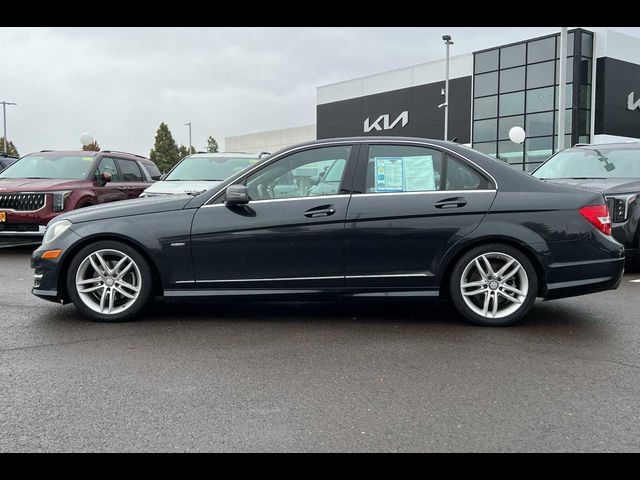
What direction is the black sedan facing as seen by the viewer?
to the viewer's left

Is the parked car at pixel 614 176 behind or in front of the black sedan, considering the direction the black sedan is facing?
behind

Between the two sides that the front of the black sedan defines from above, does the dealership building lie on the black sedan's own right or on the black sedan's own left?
on the black sedan's own right

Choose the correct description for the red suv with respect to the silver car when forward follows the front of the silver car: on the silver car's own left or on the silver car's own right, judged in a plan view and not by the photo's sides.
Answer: on the silver car's own right

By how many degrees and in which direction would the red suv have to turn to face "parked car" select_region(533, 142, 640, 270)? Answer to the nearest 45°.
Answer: approximately 90° to its left

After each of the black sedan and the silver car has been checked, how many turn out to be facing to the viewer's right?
0

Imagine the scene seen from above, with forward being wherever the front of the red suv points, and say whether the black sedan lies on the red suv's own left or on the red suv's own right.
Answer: on the red suv's own left

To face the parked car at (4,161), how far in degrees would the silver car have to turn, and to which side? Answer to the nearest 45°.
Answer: approximately 90° to its right

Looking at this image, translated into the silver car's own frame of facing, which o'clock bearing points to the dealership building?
The dealership building is roughly at 6 o'clock from the silver car.

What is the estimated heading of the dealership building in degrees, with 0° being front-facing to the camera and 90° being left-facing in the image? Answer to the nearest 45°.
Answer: approximately 45°
